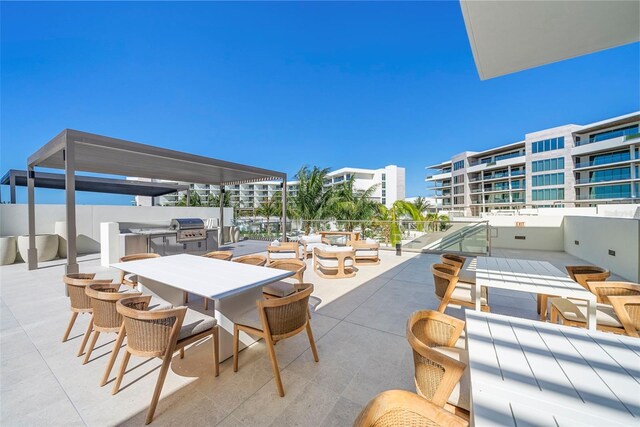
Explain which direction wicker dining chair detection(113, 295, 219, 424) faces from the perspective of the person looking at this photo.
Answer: facing away from the viewer and to the right of the viewer

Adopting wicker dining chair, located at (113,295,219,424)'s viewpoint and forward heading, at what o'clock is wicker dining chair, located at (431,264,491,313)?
wicker dining chair, located at (431,264,491,313) is roughly at 2 o'clock from wicker dining chair, located at (113,295,219,424).

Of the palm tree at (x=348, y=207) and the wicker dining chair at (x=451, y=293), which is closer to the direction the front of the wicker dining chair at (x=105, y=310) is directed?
the palm tree

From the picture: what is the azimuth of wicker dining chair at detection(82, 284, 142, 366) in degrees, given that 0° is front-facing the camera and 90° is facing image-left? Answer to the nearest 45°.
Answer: approximately 225°

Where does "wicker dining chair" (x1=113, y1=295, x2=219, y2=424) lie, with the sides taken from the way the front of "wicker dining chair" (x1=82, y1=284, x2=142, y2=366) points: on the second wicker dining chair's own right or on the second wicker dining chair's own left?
on the second wicker dining chair's own right

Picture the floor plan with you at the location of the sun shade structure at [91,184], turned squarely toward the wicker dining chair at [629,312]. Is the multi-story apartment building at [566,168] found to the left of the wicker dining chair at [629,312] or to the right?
left

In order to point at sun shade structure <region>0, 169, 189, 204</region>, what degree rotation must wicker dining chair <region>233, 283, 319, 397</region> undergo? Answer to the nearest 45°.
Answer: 0° — it already faces it

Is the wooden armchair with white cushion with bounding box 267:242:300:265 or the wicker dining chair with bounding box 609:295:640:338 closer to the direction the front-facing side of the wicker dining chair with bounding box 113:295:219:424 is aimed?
the wooden armchair with white cushion

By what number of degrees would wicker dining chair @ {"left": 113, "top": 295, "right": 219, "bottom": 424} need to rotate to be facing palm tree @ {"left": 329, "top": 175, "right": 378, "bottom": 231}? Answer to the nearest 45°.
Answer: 0° — it already faces it
